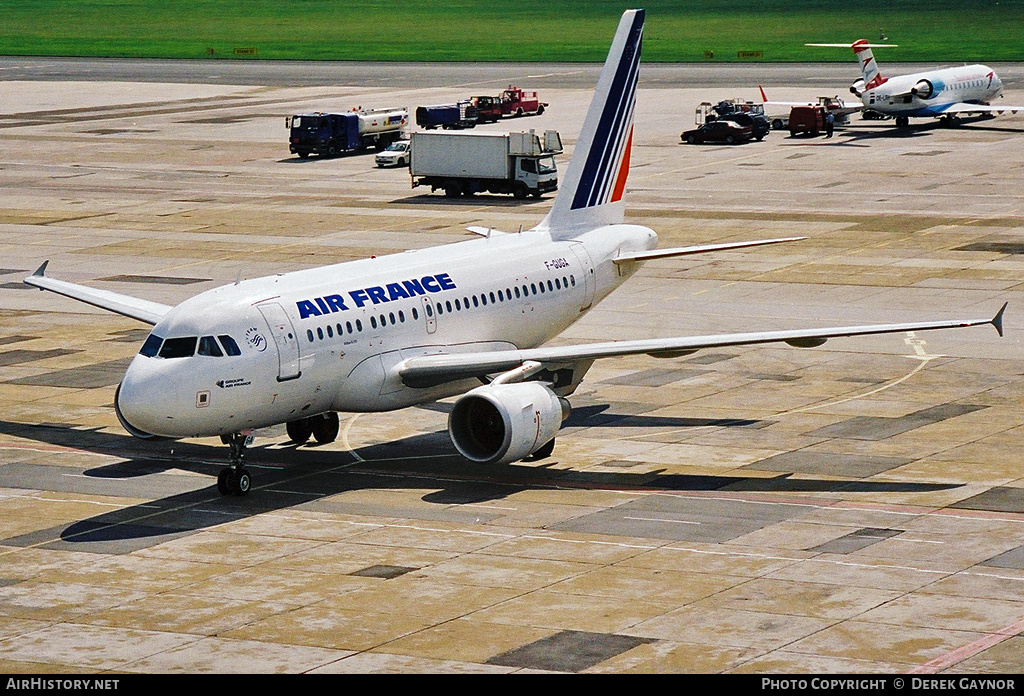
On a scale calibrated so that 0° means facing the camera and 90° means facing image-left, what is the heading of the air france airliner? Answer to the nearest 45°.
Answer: approximately 45°
